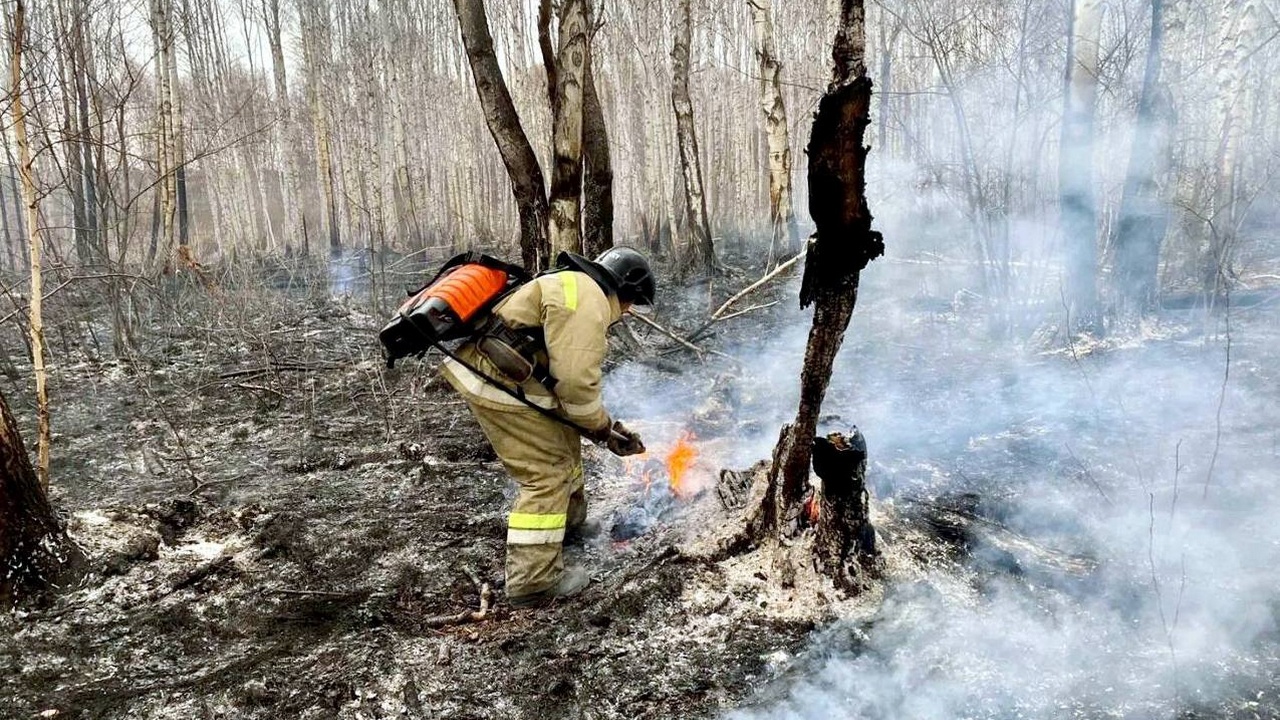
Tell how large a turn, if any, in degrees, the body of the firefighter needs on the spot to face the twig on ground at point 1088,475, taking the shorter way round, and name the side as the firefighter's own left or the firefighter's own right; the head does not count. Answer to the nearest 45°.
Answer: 0° — they already face it

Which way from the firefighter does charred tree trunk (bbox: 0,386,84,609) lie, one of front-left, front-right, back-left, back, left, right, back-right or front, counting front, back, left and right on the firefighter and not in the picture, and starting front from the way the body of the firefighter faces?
back

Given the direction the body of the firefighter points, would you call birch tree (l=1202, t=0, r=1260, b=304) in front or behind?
in front

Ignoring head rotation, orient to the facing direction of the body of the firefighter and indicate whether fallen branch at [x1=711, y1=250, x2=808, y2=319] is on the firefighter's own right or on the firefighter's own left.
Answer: on the firefighter's own left

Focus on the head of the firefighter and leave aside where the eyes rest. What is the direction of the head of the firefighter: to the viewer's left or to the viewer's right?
to the viewer's right

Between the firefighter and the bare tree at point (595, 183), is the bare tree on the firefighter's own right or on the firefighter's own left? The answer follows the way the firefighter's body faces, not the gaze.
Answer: on the firefighter's own left

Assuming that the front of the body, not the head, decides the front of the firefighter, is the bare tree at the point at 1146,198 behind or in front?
in front

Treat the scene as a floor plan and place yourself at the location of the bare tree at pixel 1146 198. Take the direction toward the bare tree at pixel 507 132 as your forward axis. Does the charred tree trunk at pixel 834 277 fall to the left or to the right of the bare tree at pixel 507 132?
left

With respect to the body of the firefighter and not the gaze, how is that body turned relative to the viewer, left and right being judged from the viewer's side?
facing to the right of the viewer

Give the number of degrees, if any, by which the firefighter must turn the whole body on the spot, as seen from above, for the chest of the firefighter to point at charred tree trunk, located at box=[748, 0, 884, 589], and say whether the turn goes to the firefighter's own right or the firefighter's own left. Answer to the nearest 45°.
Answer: approximately 45° to the firefighter's own right

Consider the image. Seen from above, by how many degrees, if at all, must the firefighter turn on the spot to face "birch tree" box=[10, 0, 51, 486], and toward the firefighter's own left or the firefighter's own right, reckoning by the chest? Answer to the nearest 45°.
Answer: approximately 180°

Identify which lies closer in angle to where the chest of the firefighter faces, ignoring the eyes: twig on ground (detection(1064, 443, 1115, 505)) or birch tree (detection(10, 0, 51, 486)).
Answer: the twig on ground

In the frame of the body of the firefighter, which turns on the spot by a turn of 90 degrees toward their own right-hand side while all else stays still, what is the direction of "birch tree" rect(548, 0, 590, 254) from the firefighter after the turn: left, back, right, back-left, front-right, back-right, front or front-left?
back

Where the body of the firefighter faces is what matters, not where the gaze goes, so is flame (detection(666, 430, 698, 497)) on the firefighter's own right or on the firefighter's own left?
on the firefighter's own left

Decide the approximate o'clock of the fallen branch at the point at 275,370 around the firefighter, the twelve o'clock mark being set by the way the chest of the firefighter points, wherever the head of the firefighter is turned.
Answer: The fallen branch is roughly at 8 o'clock from the firefighter.

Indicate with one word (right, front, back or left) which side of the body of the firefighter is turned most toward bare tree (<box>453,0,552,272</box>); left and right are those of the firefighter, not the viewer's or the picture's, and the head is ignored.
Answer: left

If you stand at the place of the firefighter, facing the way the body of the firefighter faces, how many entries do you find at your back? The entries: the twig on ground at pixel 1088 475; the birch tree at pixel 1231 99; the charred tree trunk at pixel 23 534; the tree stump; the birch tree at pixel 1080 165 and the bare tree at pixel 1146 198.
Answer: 1
